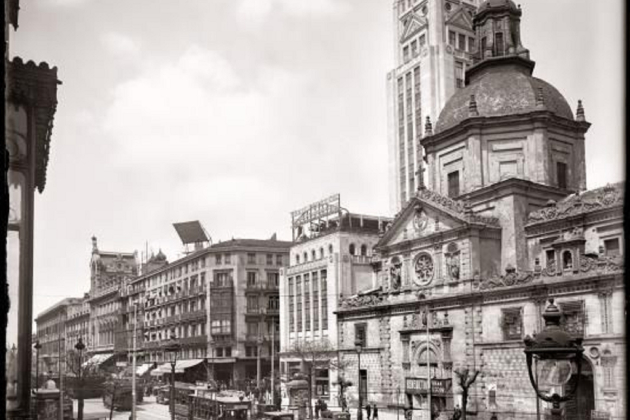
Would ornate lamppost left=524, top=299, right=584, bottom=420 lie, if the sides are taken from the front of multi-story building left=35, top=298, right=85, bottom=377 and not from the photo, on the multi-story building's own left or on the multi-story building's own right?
on the multi-story building's own left

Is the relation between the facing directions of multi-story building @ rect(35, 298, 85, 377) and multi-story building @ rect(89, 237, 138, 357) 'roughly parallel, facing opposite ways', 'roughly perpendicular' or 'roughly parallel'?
roughly parallel

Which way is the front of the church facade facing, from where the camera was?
facing the viewer and to the left of the viewer

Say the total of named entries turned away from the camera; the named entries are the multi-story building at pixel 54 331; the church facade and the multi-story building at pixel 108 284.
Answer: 0

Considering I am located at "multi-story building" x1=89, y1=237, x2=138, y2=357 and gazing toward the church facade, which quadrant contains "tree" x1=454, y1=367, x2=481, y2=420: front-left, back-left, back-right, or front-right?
front-right

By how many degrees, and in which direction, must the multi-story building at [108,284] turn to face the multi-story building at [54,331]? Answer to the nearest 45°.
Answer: approximately 135° to its right

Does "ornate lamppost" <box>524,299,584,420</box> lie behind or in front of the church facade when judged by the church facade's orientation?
in front

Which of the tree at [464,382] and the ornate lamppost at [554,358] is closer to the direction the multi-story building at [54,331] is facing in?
the ornate lamppost
